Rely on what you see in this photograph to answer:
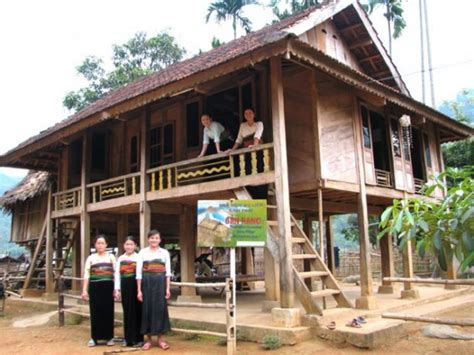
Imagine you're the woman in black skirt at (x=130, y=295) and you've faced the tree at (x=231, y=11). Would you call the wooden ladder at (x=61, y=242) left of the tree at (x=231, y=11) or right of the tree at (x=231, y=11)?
left

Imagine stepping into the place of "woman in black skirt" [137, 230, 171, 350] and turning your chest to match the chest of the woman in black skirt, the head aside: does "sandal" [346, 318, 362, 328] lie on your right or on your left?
on your left

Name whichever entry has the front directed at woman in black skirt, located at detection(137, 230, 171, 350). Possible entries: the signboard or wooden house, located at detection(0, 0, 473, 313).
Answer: the wooden house

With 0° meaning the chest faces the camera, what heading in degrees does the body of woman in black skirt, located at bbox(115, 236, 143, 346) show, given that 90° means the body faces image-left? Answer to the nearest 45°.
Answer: approximately 0°

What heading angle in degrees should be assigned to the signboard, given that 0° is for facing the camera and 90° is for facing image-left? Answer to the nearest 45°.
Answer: approximately 0°

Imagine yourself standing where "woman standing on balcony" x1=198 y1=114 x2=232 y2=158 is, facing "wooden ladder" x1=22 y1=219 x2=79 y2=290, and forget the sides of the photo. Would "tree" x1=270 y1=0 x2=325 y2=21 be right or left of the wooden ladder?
right

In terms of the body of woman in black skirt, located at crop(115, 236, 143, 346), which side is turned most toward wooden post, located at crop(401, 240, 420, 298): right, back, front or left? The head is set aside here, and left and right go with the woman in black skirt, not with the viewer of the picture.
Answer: left

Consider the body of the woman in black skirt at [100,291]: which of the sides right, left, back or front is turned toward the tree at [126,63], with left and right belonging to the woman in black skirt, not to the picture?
back

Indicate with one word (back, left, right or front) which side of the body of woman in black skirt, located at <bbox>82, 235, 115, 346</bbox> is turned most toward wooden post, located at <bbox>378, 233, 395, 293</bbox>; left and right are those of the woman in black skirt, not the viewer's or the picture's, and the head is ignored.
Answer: left

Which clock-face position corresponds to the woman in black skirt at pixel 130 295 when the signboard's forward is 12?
The woman in black skirt is roughly at 4 o'clock from the signboard.
